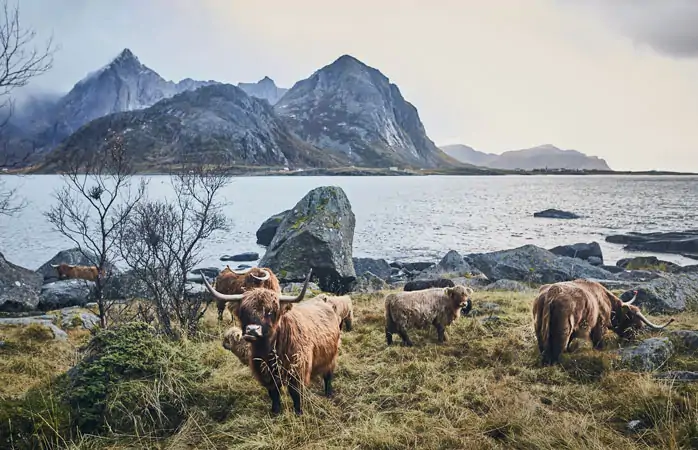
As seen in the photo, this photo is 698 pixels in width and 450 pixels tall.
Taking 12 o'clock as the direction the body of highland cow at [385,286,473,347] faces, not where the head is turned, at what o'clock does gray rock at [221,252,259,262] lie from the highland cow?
The gray rock is roughly at 8 o'clock from the highland cow.

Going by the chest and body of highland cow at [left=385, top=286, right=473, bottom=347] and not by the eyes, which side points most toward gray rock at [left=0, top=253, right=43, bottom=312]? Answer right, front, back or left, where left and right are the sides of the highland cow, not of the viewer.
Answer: back

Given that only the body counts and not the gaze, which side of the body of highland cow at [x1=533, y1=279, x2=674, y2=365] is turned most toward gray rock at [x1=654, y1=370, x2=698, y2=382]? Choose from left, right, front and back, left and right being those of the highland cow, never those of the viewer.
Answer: right

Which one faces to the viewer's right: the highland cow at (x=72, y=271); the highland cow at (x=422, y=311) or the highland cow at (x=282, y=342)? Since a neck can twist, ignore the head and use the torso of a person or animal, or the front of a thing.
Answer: the highland cow at (x=422, y=311)

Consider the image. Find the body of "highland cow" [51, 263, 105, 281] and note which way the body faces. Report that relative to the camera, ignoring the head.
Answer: to the viewer's left

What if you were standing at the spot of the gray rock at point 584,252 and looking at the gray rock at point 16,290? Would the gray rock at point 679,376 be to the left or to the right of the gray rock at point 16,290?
left

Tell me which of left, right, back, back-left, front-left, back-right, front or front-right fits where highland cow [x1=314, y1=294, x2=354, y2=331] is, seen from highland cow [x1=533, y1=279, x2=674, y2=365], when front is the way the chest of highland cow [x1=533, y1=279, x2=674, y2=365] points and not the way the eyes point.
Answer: back-left

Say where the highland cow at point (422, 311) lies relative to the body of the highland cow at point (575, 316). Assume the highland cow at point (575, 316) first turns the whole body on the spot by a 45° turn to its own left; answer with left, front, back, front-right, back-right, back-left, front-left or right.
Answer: left

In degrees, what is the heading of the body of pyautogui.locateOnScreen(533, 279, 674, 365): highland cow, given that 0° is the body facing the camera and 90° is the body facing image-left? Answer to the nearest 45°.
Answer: approximately 225°

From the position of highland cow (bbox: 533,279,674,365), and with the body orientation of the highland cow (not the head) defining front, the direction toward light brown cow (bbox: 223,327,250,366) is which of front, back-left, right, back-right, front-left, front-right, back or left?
back

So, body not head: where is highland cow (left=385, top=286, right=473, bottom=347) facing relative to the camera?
to the viewer's right

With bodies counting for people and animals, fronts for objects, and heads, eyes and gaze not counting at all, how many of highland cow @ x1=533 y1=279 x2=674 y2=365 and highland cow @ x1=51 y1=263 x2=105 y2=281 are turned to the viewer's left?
1

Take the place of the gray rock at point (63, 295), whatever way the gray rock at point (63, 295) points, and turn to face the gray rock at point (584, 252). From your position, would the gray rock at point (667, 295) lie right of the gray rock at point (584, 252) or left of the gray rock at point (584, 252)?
right

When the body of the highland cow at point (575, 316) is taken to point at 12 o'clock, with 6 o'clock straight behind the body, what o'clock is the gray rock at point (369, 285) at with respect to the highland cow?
The gray rock is roughly at 9 o'clock from the highland cow.

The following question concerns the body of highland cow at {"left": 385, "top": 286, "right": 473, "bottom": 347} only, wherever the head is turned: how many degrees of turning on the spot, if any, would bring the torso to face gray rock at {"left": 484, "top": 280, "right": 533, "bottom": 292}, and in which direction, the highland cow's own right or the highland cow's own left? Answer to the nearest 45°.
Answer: approximately 90° to the highland cow's own left

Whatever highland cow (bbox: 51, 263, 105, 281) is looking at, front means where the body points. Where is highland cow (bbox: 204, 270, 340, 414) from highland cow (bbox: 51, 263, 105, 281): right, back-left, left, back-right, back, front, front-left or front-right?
left

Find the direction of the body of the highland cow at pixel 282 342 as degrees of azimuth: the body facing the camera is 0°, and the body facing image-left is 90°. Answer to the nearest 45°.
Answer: approximately 45°

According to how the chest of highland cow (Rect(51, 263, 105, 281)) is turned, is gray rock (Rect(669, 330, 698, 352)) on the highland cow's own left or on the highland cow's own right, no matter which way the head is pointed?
on the highland cow's own left

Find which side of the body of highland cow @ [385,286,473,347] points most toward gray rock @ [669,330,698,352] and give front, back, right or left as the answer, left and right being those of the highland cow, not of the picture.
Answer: front

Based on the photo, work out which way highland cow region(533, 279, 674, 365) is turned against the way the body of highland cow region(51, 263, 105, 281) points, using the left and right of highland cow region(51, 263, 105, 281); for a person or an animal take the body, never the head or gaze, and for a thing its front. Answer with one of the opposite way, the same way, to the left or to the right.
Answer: the opposite way
